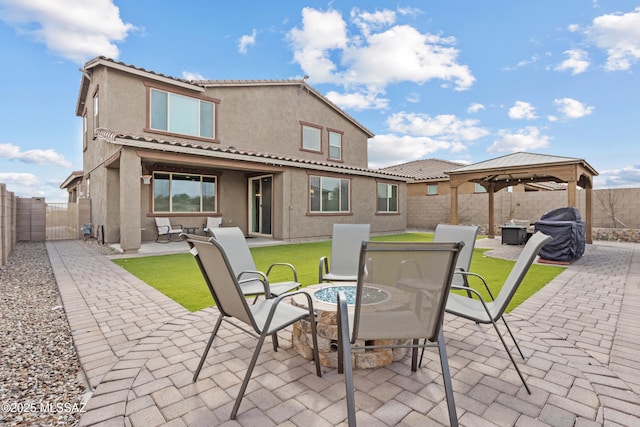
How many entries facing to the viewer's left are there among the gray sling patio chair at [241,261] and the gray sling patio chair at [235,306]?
0

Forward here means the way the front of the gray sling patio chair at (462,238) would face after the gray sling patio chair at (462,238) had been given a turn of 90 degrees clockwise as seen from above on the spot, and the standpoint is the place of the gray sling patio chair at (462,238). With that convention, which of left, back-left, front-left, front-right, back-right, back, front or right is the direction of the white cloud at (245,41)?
front

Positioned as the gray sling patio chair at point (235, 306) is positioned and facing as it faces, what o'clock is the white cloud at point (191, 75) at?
The white cloud is roughly at 10 o'clock from the gray sling patio chair.

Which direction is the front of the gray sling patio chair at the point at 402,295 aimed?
away from the camera

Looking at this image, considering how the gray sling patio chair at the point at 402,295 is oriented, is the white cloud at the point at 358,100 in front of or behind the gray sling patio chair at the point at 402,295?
in front

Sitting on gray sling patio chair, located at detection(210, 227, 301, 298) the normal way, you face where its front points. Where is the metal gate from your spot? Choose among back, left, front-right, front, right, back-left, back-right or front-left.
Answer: back

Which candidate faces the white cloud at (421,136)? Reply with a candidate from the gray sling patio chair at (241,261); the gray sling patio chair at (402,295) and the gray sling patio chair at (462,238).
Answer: the gray sling patio chair at (402,295)

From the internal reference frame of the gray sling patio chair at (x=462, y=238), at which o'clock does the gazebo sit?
The gazebo is roughly at 5 o'clock from the gray sling patio chair.

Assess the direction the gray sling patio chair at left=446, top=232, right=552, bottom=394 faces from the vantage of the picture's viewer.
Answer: facing to the left of the viewer

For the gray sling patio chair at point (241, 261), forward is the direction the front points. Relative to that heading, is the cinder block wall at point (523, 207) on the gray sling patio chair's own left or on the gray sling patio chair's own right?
on the gray sling patio chair's own left

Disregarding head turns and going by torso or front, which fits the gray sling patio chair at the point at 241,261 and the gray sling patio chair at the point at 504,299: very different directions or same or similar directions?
very different directions

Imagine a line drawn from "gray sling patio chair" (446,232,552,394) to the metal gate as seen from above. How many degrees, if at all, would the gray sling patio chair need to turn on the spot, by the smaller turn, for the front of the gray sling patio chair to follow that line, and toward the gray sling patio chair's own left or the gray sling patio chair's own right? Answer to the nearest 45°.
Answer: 0° — it already faces it

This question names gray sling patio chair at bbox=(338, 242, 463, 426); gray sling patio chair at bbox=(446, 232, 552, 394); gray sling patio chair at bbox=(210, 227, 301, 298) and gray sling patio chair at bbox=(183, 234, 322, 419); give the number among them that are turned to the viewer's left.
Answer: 1

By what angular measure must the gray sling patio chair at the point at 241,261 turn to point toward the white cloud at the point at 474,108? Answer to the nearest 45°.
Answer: approximately 90° to its left

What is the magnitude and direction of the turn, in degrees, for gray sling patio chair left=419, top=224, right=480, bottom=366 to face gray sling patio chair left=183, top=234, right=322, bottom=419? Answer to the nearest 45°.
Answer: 0° — it already faces it

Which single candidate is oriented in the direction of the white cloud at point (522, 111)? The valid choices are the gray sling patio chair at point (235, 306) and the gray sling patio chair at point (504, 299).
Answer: the gray sling patio chair at point (235, 306)
